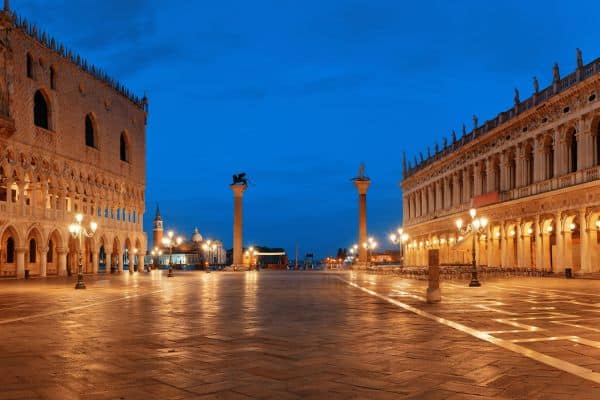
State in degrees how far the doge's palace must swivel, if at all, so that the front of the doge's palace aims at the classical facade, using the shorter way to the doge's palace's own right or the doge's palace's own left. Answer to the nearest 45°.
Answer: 0° — it already faces it

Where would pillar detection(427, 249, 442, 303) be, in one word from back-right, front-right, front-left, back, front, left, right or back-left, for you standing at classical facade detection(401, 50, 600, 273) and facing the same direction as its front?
front-left

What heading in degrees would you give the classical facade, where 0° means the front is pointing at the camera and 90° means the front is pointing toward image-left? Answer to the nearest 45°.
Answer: approximately 45°

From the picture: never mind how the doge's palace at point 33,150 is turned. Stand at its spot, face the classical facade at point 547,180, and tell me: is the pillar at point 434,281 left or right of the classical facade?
right

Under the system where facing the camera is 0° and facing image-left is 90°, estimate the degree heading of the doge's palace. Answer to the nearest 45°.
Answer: approximately 315°
